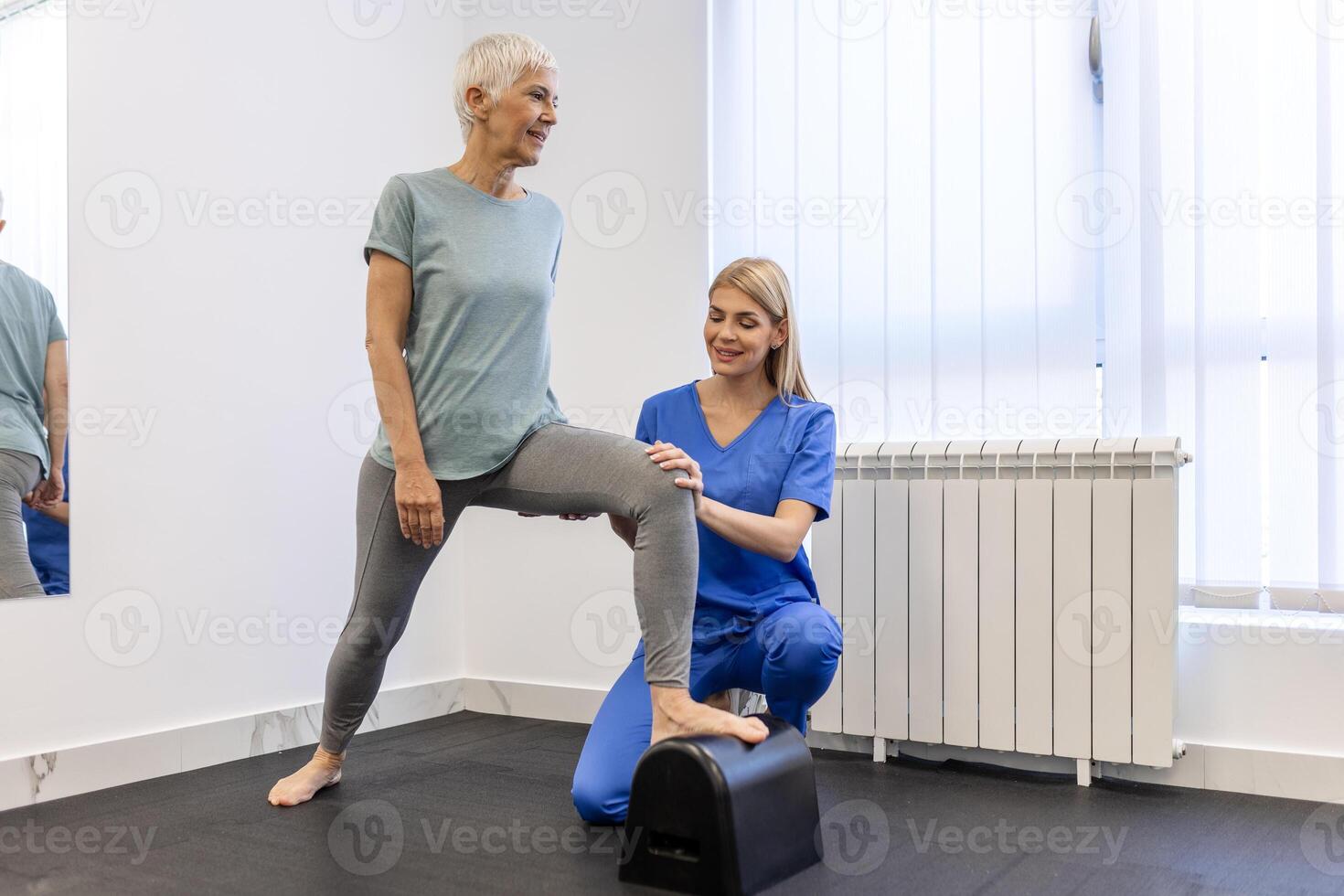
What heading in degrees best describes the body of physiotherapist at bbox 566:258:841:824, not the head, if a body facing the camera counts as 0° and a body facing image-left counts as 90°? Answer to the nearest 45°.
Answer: approximately 45°

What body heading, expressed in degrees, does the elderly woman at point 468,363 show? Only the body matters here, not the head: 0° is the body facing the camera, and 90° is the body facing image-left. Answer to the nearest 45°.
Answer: approximately 315°

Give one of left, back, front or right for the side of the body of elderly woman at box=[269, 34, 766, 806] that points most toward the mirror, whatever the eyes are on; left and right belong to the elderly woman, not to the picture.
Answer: back

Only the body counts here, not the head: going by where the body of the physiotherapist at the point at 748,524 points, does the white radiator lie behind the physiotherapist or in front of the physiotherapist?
behind

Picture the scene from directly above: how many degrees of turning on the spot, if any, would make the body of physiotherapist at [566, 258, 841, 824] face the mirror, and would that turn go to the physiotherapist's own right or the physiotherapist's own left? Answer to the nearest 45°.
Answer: approximately 45° to the physiotherapist's own right

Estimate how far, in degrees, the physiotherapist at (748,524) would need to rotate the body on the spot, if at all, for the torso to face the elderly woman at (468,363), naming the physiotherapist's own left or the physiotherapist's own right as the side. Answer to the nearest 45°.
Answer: approximately 45° to the physiotherapist's own right

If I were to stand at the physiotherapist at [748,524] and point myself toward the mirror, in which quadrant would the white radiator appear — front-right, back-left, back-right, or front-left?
back-right

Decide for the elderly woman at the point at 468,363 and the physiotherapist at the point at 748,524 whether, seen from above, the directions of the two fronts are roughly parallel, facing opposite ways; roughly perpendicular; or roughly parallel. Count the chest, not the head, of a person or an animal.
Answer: roughly perpendicular

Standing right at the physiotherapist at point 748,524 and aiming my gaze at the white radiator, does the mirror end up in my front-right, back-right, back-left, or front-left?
back-left
